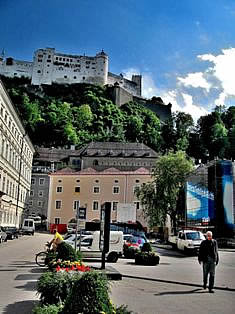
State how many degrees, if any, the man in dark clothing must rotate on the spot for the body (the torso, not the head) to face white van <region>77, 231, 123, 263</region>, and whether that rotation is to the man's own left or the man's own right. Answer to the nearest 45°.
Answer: approximately 135° to the man's own right

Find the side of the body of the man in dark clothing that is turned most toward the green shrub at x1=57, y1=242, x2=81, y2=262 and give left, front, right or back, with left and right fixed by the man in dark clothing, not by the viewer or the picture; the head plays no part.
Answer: right

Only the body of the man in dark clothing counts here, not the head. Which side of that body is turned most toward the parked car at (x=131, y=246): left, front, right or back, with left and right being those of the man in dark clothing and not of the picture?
back

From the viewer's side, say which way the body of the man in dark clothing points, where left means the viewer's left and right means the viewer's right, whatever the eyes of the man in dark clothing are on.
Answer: facing the viewer

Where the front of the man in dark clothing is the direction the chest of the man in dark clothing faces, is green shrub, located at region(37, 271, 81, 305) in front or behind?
in front

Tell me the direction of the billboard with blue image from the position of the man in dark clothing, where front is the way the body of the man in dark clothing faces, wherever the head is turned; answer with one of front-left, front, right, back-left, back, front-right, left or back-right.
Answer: back

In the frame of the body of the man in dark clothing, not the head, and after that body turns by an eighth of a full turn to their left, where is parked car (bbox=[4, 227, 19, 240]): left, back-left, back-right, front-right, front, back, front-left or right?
back
